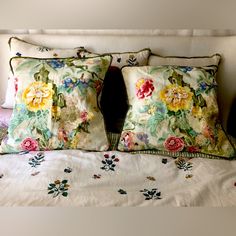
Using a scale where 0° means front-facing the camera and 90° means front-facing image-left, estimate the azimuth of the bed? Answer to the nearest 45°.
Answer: approximately 0°
